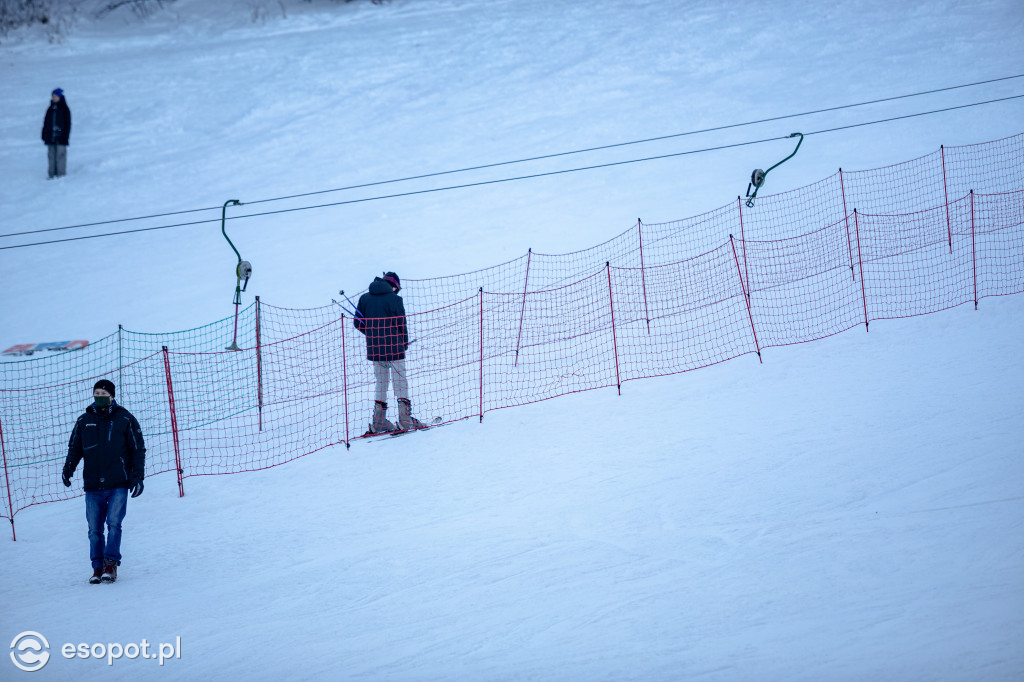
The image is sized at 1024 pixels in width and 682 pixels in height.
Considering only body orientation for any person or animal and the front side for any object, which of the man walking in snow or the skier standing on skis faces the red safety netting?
the skier standing on skis

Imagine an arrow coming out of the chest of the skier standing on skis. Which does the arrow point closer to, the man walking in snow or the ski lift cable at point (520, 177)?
the ski lift cable

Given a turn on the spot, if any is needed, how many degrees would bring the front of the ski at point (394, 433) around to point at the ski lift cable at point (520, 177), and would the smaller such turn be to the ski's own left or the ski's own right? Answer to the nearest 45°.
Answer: approximately 90° to the ski's own left

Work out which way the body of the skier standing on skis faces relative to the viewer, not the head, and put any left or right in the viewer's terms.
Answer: facing away from the viewer and to the right of the viewer

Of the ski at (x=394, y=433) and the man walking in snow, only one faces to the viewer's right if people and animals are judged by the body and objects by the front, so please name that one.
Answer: the ski

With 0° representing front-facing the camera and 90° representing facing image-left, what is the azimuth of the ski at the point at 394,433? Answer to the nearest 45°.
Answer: approximately 270°

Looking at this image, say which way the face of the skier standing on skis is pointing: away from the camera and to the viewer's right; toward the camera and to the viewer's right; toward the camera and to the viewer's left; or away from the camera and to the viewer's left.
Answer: away from the camera and to the viewer's right

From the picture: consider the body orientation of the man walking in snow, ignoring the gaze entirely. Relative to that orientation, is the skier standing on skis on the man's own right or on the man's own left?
on the man's own left

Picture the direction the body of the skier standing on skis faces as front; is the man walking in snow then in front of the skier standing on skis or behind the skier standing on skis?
behind

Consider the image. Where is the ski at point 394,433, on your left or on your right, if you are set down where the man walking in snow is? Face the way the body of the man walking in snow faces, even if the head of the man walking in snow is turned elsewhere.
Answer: on your left
